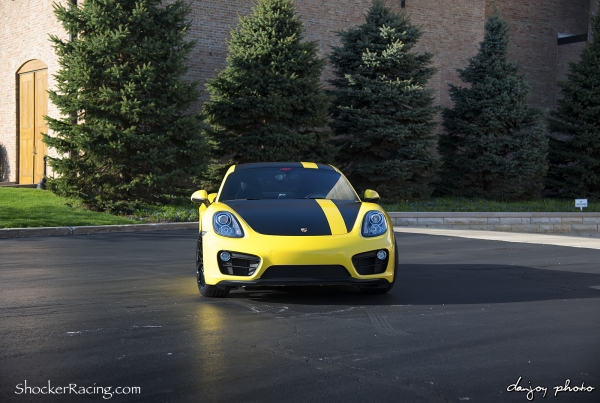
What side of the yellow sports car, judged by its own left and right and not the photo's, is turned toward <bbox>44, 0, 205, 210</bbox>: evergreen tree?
back

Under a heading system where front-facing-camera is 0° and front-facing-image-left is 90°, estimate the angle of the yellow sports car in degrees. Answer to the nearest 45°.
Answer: approximately 0°

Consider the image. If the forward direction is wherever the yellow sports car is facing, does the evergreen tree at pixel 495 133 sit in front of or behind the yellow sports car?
behind

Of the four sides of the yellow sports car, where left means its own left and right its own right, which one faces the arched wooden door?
back

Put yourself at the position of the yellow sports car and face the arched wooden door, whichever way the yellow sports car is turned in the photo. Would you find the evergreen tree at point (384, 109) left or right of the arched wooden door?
right

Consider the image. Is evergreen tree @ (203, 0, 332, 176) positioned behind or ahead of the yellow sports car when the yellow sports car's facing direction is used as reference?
behind

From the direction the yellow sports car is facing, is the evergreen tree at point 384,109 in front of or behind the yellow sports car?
behind

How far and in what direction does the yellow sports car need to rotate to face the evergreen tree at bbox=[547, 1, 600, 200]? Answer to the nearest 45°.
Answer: approximately 135° to its left

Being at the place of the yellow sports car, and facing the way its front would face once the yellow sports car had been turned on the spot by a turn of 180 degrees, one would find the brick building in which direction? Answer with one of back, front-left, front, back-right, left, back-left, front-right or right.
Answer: front
